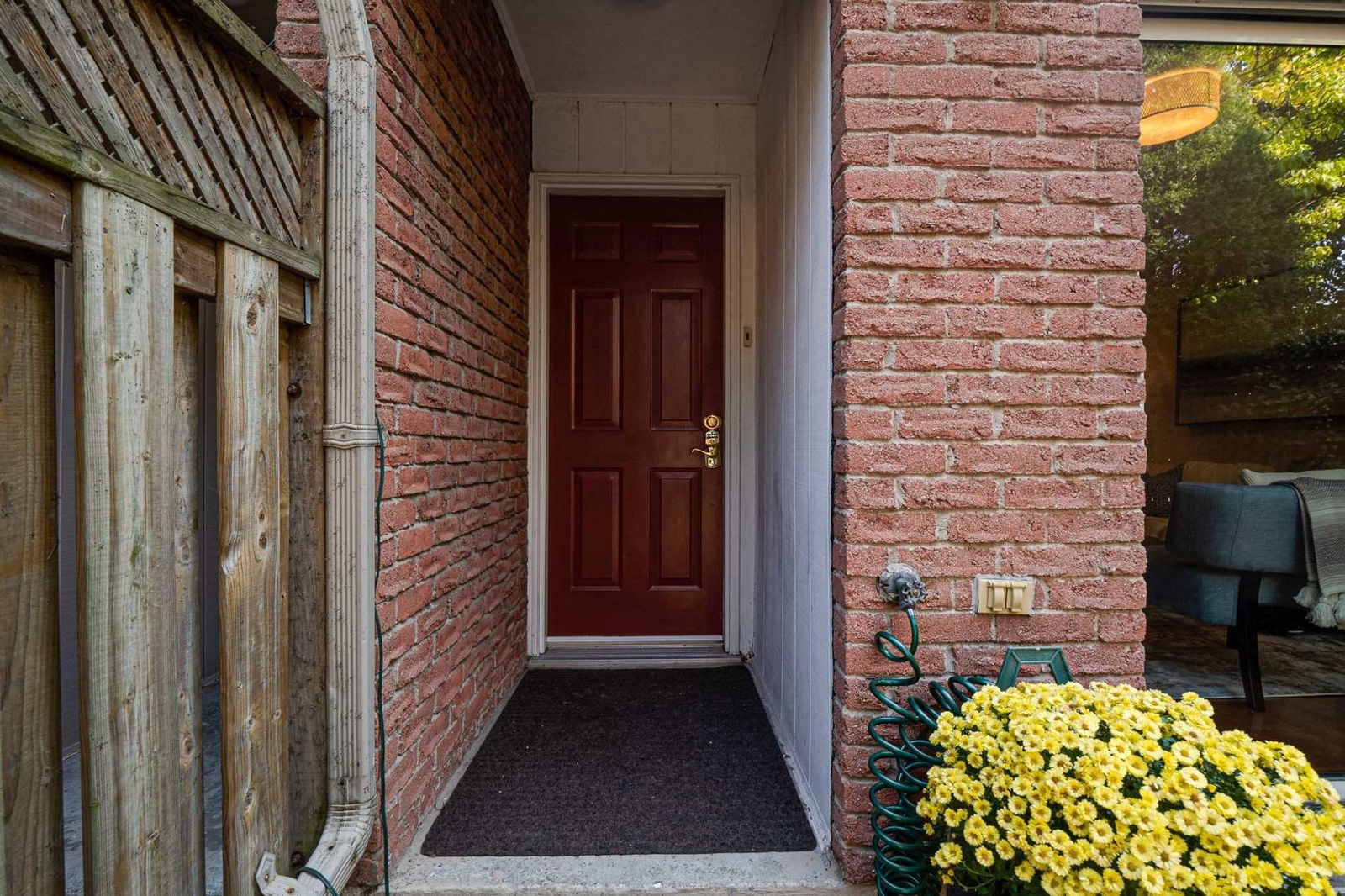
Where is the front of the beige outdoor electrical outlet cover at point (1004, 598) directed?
toward the camera

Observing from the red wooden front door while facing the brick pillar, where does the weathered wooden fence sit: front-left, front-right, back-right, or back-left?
front-right

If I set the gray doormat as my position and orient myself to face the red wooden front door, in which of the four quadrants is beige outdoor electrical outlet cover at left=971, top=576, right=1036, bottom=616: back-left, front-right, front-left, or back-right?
back-right

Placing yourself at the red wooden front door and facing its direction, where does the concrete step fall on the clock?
The concrete step is roughly at 12 o'clock from the red wooden front door.

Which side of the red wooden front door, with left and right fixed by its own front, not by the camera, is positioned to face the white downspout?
front

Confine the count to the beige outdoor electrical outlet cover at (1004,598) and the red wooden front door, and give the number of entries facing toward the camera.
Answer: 2

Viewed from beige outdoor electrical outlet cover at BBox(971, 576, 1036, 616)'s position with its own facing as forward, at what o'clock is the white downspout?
The white downspout is roughly at 2 o'clock from the beige outdoor electrical outlet cover.

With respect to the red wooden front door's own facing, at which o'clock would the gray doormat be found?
The gray doormat is roughly at 12 o'clock from the red wooden front door.

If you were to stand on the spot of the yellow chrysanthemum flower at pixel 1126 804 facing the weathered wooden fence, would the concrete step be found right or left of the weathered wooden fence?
right

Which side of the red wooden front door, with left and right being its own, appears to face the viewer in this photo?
front

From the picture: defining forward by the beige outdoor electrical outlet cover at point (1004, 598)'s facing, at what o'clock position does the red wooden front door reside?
The red wooden front door is roughly at 4 o'clock from the beige outdoor electrical outlet cover.
